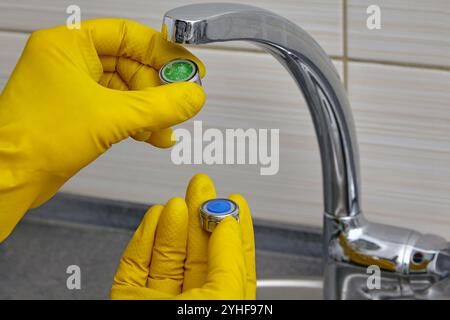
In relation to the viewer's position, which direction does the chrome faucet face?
facing to the left of the viewer
